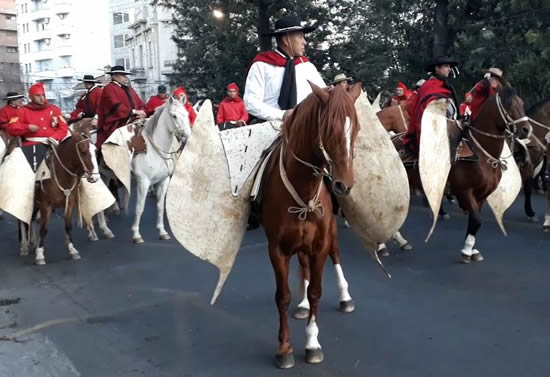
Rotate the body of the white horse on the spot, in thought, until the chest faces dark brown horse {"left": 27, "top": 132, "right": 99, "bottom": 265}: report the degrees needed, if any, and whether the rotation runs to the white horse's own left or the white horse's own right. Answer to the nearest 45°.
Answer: approximately 90° to the white horse's own right

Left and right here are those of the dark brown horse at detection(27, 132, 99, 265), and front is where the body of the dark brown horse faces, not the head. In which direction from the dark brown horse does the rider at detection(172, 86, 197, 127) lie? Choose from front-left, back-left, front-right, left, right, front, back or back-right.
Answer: left

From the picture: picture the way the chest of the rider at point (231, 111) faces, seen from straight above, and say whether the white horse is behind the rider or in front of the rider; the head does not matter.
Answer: in front

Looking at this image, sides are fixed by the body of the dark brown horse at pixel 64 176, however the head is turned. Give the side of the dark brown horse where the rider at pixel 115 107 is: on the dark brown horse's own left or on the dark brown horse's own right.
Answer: on the dark brown horse's own left

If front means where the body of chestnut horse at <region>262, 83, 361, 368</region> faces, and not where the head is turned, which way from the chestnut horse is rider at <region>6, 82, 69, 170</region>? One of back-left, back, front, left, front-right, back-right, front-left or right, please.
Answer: back-right

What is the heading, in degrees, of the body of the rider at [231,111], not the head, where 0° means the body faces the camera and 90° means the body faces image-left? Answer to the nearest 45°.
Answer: approximately 0°

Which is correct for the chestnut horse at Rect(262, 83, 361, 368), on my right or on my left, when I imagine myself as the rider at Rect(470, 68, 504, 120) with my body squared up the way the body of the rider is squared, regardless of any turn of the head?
on my right

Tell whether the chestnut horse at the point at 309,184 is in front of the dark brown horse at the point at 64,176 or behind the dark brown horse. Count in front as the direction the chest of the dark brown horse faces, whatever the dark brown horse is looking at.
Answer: in front

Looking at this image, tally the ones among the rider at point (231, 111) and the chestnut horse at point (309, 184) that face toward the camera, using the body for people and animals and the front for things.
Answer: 2

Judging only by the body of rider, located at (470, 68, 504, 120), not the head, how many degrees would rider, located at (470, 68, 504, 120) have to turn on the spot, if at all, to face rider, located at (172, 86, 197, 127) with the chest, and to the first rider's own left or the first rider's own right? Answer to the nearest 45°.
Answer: approximately 135° to the first rider's own right

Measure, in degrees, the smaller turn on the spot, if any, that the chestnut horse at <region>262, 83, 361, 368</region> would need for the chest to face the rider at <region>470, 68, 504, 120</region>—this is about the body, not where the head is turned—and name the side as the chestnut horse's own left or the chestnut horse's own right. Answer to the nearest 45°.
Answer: approximately 135° to the chestnut horse's own left

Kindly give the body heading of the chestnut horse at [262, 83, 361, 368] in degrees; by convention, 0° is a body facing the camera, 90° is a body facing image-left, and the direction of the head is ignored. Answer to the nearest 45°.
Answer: approximately 0°
